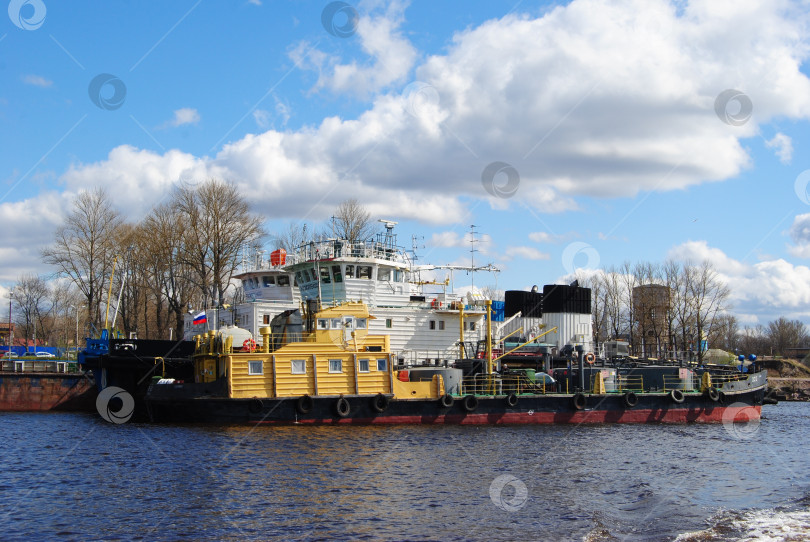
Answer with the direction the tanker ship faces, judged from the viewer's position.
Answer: facing to the right of the viewer
